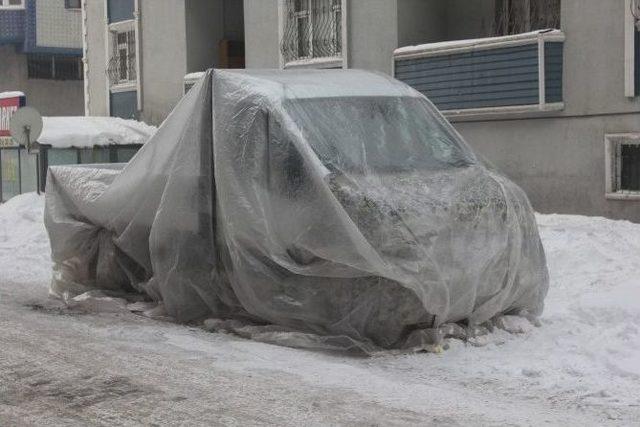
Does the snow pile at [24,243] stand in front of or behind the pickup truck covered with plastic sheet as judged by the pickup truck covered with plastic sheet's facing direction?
behind

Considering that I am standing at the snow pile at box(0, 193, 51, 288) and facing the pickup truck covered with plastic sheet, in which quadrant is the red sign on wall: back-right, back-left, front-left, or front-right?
back-left

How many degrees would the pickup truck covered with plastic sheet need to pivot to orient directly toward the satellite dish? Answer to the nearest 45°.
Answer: approximately 180°

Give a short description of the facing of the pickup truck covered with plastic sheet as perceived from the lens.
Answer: facing the viewer and to the right of the viewer

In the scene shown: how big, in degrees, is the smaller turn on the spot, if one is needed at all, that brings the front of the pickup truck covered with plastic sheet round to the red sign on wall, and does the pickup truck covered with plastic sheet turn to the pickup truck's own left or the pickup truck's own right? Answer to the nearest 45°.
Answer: approximately 135° to the pickup truck's own left
